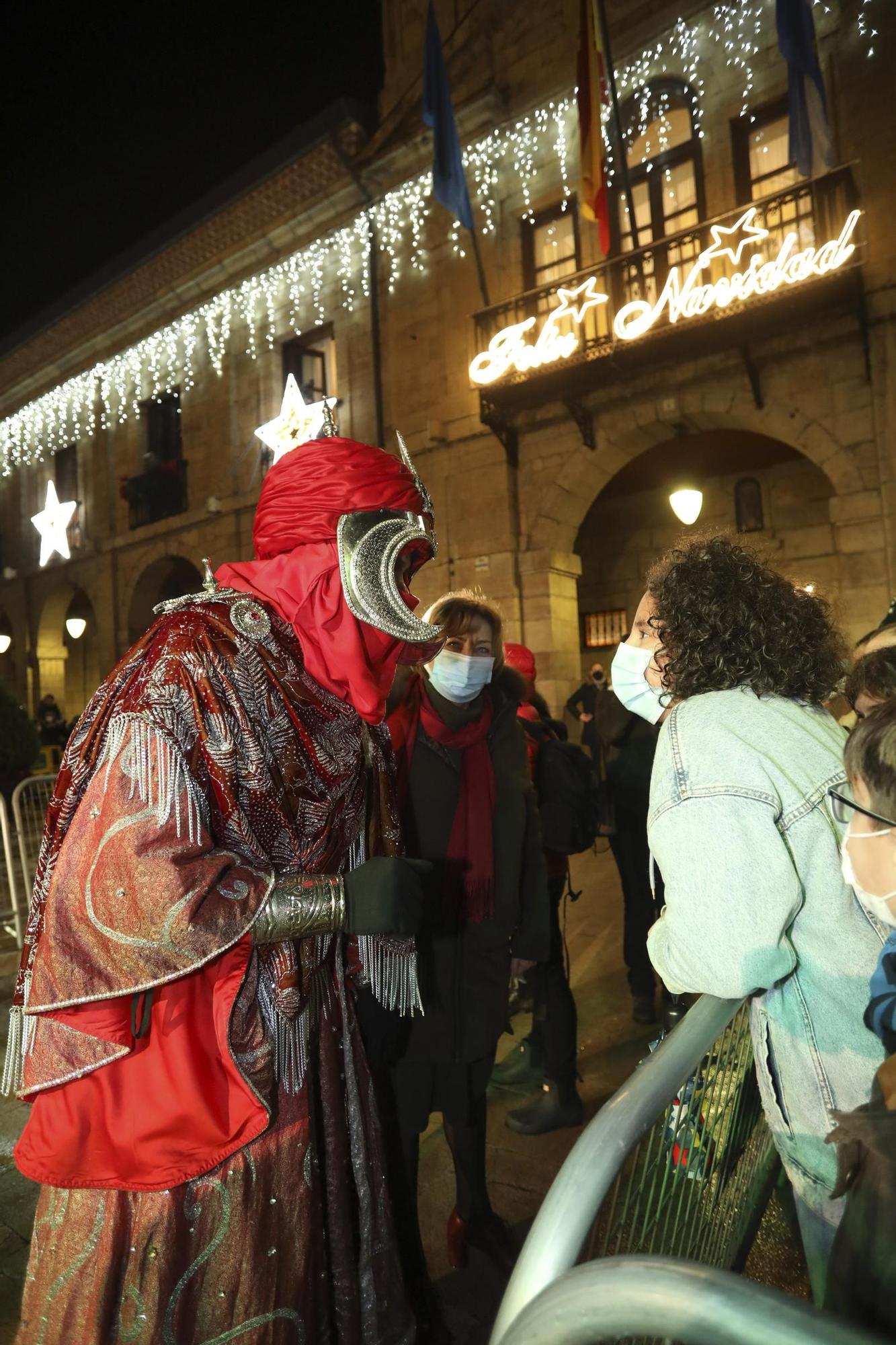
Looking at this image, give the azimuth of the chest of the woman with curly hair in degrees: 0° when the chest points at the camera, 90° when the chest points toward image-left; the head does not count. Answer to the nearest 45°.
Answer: approximately 90°

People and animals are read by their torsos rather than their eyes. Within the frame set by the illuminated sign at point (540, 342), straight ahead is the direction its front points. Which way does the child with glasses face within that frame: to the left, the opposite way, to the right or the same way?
to the right

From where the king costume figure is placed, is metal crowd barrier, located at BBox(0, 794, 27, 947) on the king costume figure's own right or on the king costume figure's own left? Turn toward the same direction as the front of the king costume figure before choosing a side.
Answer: on the king costume figure's own left

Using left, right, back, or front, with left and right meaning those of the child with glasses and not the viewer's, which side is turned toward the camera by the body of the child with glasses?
left

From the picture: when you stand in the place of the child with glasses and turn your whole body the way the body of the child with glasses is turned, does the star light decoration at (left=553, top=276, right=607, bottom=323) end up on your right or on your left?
on your right

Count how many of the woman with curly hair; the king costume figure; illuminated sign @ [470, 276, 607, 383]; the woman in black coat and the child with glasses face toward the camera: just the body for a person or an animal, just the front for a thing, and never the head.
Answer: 2

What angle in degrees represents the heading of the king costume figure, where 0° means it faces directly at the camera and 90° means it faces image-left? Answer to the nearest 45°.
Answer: approximately 270°

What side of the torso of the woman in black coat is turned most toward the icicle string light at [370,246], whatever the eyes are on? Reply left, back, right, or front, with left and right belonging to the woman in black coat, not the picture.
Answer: back

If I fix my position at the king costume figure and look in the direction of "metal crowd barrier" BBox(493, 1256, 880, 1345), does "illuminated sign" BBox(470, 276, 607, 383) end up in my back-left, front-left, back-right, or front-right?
back-left

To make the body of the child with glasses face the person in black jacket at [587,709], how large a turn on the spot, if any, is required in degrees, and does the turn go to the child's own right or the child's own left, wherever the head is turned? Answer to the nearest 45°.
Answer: approximately 90° to the child's own right

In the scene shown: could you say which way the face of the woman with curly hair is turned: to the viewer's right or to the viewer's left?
to the viewer's left

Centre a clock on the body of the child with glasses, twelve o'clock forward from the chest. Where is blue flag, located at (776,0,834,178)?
The blue flag is roughly at 3 o'clock from the child with glasses.
